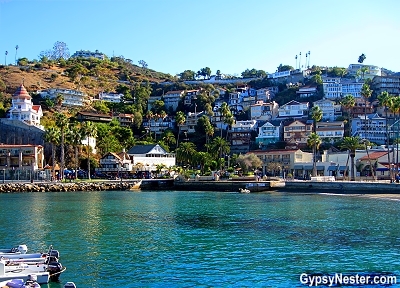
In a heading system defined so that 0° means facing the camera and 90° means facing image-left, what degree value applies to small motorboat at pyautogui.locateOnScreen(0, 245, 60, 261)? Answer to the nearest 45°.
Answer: approximately 90°

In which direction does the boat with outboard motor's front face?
to the viewer's left

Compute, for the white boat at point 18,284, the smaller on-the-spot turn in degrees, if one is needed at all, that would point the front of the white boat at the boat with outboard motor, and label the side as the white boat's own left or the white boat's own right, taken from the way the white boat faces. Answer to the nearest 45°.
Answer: approximately 90° to the white boat's own right

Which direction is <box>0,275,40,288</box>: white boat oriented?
to the viewer's left

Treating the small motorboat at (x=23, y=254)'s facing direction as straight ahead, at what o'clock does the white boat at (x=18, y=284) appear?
The white boat is roughly at 9 o'clock from the small motorboat.

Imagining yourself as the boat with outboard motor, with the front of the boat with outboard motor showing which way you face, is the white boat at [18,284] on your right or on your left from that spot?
on your left
